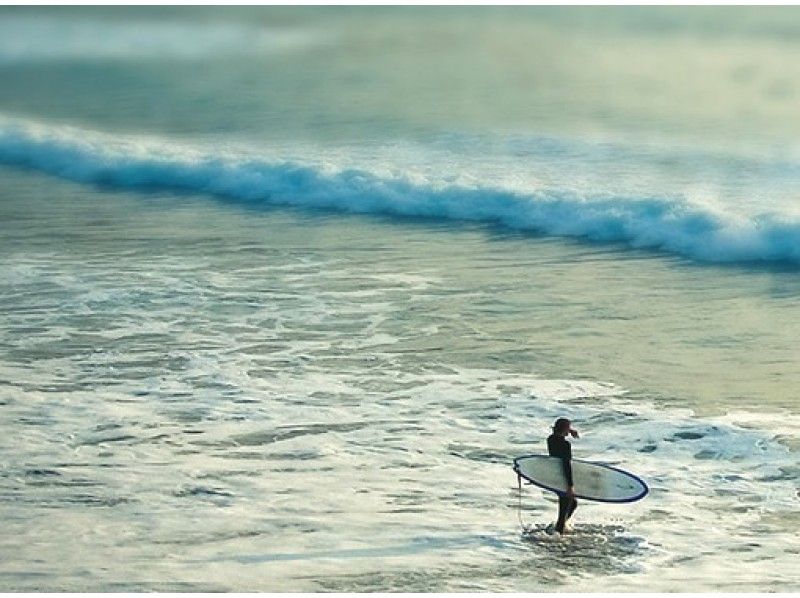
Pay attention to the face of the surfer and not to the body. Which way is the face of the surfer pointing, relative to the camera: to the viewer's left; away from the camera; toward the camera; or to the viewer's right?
to the viewer's right

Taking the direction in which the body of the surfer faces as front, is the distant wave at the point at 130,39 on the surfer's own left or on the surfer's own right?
on the surfer's own left

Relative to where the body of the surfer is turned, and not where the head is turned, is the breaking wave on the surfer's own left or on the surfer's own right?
on the surfer's own left
